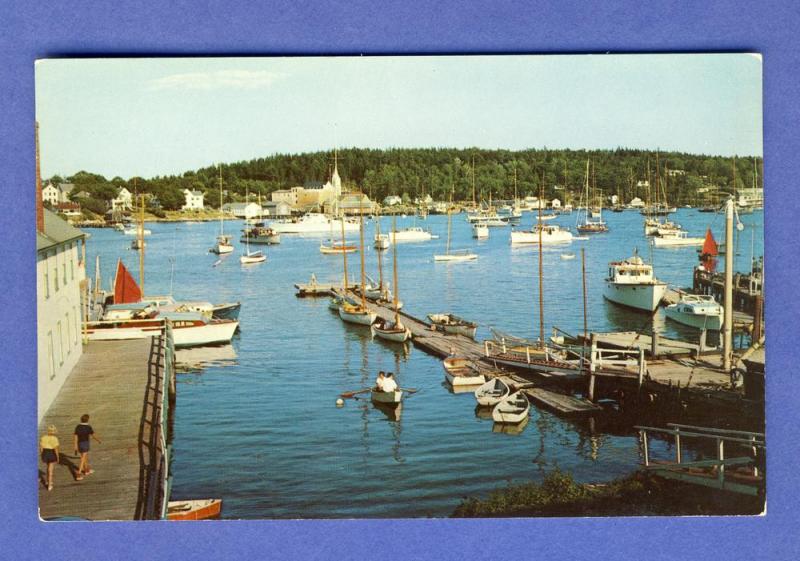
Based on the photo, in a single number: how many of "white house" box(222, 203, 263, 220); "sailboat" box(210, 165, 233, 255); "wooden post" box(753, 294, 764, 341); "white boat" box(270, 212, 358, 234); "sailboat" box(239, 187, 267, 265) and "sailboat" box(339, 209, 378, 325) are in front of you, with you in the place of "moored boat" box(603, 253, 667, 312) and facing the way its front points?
1

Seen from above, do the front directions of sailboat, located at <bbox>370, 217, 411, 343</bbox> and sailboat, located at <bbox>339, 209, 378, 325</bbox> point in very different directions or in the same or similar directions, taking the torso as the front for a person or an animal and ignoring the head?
same or similar directions

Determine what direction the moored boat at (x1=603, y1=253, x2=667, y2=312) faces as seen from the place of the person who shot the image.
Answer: facing the viewer and to the right of the viewer

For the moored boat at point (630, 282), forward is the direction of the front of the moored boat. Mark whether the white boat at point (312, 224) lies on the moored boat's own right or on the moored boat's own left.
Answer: on the moored boat's own right

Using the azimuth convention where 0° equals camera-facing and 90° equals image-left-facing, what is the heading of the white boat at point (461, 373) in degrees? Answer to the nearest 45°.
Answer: approximately 135°
